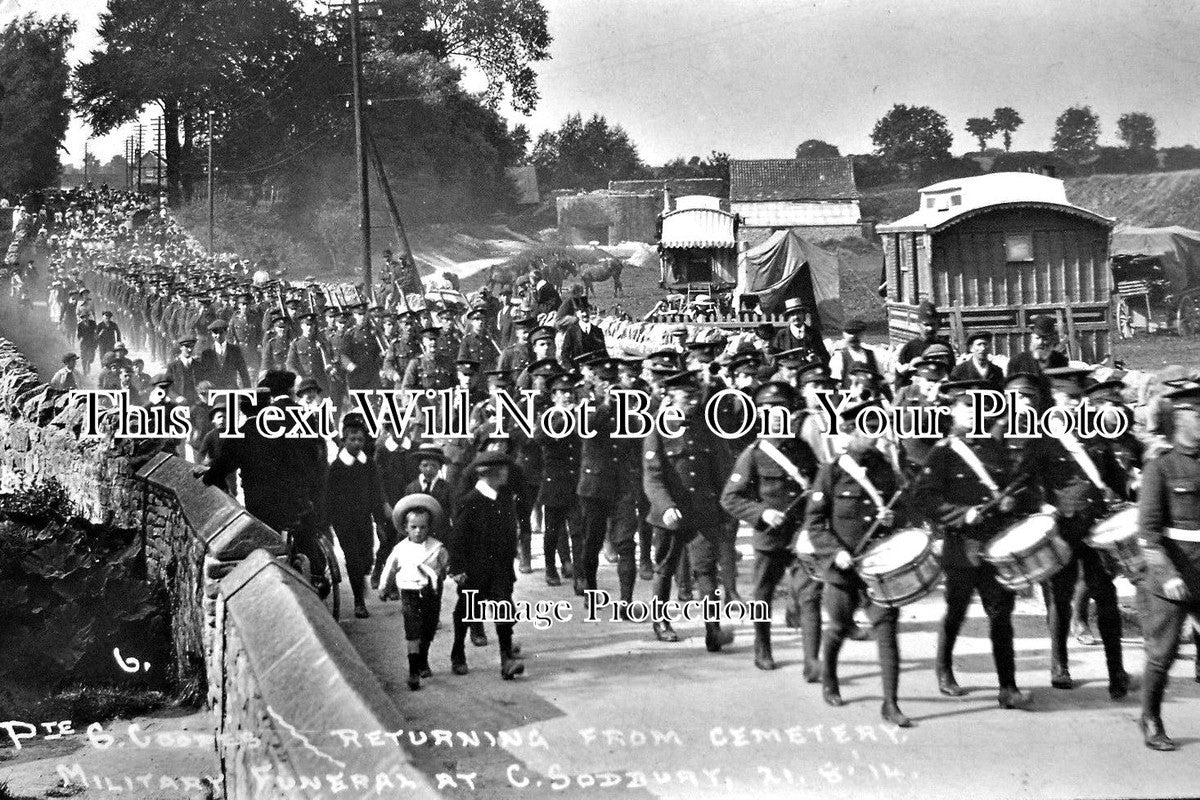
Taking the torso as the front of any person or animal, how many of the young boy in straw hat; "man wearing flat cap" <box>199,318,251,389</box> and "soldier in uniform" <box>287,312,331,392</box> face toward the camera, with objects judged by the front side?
3

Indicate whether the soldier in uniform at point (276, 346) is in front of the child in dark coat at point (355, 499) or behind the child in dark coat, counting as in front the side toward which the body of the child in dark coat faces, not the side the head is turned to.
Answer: behind

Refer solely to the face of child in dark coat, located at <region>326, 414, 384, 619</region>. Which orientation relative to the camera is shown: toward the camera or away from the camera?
toward the camera

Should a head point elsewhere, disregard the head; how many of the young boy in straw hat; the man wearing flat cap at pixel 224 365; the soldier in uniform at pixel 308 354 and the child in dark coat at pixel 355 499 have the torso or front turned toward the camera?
4

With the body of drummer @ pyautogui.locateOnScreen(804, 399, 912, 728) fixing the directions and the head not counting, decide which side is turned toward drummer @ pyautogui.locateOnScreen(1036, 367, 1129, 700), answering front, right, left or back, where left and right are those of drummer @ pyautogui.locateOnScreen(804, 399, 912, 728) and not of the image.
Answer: left

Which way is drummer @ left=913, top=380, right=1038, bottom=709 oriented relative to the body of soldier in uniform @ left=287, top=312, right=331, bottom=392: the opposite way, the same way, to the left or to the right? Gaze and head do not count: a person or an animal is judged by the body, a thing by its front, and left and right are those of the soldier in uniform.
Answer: the same way

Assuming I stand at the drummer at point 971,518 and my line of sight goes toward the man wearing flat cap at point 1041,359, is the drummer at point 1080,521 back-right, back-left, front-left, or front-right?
front-right

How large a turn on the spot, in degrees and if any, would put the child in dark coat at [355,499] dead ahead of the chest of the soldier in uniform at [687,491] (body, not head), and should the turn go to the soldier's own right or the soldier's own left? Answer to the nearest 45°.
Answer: approximately 135° to the soldier's own right

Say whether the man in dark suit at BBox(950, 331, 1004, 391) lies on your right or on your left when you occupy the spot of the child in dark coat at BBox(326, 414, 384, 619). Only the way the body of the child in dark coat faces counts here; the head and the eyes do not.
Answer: on your left

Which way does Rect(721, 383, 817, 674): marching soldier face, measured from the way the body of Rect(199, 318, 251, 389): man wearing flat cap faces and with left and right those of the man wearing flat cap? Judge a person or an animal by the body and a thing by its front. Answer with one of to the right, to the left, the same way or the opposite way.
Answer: the same way

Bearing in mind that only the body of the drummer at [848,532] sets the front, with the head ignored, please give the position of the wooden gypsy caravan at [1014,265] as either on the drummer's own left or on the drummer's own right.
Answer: on the drummer's own left

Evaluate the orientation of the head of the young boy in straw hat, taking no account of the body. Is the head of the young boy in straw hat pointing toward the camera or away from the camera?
toward the camera

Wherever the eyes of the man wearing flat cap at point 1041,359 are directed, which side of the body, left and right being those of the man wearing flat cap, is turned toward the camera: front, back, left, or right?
front

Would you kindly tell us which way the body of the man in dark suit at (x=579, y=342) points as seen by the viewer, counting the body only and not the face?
toward the camera

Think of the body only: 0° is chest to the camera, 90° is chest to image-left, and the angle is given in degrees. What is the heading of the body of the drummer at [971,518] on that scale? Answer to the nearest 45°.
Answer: approximately 315°

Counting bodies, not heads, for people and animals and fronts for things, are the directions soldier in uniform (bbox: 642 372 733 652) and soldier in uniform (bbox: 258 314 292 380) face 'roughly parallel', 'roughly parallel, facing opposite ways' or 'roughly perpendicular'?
roughly parallel
